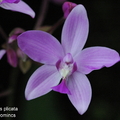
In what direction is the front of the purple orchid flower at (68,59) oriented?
toward the camera
